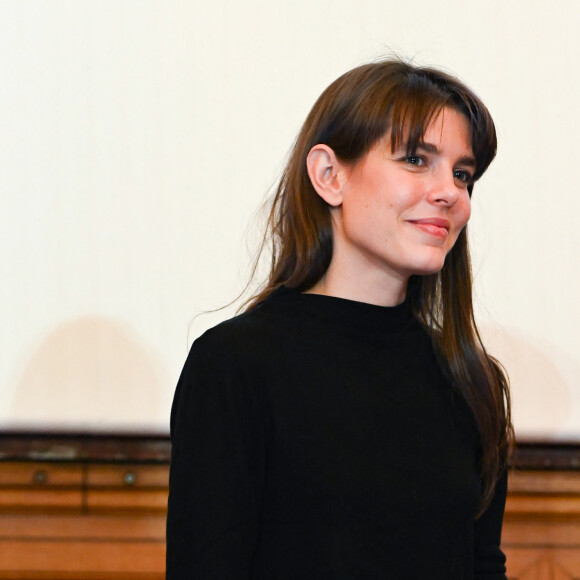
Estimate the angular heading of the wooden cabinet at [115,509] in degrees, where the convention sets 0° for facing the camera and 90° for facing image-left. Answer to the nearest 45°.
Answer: approximately 0°

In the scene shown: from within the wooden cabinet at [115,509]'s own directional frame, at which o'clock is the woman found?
The woman is roughly at 11 o'clock from the wooden cabinet.

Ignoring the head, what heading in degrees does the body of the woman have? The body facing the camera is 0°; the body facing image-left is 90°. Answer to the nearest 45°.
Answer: approximately 315°

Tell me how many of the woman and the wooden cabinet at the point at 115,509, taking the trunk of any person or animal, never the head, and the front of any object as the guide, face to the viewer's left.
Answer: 0

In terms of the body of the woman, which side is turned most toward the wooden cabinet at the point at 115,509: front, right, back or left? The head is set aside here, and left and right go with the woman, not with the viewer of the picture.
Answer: back
